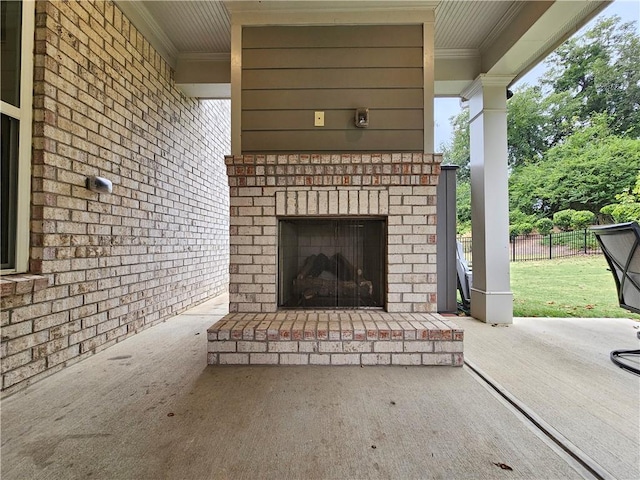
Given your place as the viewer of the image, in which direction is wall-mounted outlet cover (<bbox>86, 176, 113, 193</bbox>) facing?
facing to the right of the viewer

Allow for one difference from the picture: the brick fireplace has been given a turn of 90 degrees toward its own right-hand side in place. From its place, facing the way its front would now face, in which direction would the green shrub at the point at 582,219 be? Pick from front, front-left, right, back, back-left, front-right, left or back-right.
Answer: back-right

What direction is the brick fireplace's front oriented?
toward the camera

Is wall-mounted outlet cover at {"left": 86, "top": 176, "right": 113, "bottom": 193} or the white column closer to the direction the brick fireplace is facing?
the wall-mounted outlet cover

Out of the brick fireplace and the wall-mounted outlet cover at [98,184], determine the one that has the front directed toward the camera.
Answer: the brick fireplace

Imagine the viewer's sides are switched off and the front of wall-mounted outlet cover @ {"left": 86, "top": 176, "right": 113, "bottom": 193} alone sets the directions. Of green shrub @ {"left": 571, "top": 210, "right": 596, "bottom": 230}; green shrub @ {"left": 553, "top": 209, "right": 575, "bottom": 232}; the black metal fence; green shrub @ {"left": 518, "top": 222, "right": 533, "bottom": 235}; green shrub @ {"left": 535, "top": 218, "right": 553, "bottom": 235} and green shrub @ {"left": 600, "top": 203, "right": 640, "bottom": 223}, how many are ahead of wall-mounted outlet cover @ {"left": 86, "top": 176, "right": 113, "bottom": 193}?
6

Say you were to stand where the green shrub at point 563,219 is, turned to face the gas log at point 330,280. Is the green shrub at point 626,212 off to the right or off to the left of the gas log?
left

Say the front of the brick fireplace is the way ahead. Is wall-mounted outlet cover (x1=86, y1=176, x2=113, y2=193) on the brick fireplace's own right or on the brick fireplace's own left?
on the brick fireplace's own right

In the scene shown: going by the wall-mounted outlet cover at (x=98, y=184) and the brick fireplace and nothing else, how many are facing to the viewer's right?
1

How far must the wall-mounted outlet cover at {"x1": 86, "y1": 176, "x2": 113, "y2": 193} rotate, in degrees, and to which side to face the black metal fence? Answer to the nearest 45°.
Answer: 0° — it already faces it

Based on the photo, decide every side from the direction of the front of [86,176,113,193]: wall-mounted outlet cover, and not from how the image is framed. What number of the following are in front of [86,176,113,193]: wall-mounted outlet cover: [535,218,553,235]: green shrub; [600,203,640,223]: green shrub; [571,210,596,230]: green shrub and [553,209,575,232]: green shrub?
4

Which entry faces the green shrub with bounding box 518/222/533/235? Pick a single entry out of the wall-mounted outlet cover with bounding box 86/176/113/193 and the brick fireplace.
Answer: the wall-mounted outlet cover

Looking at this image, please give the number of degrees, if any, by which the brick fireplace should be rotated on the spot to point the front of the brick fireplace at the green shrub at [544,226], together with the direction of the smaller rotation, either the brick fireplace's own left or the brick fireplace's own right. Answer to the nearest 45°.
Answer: approximately 135° to the brick fireplace's own left

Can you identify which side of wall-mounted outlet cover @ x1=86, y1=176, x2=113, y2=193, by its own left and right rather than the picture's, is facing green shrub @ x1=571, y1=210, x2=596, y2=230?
front
